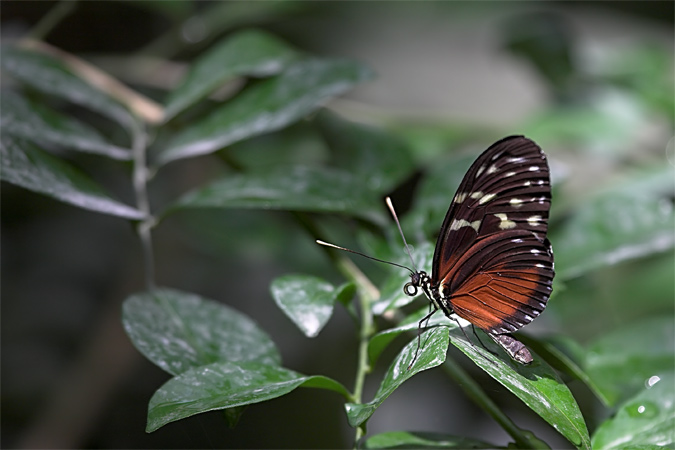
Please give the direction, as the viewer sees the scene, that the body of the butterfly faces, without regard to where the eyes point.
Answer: to the viewer's left
